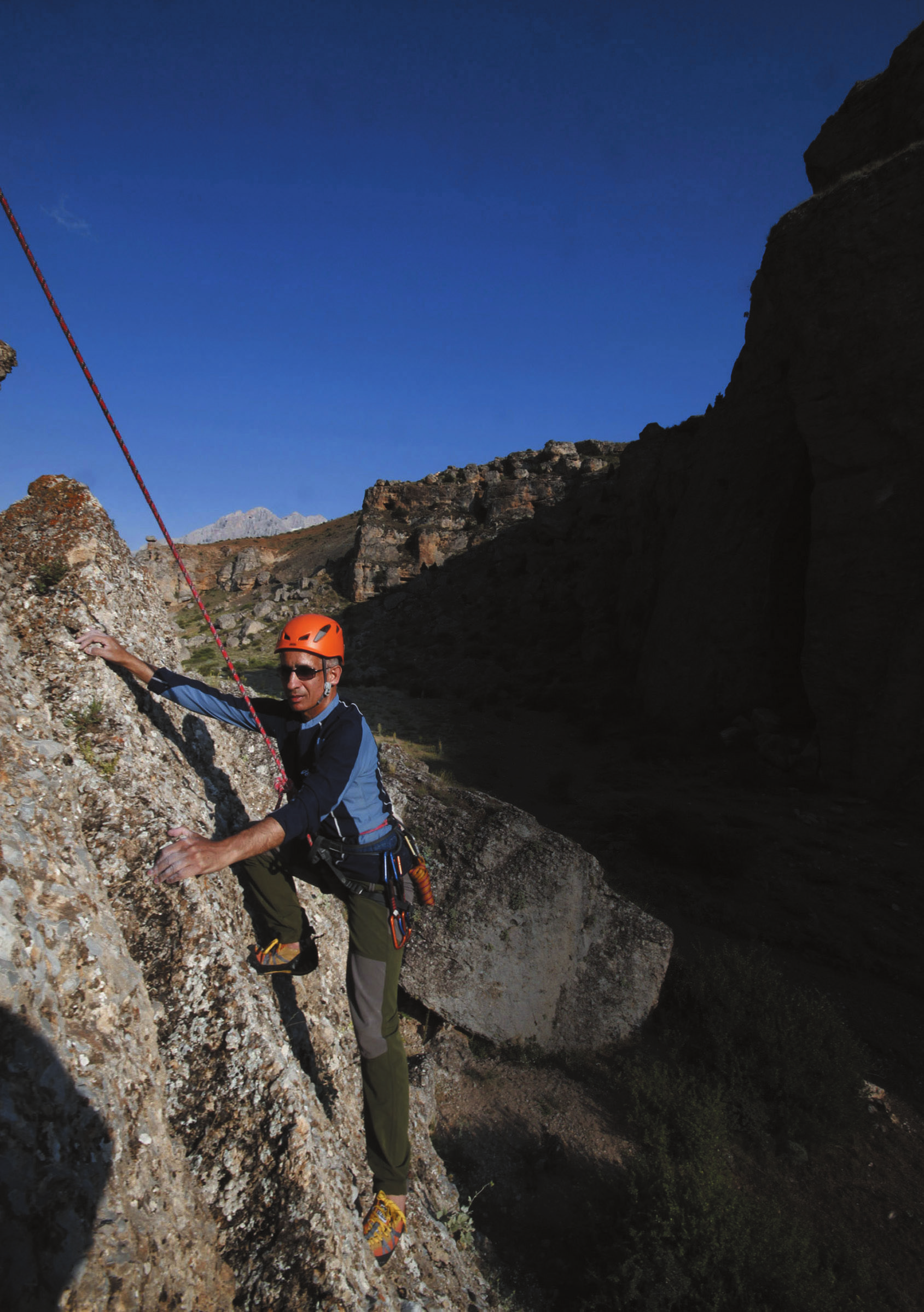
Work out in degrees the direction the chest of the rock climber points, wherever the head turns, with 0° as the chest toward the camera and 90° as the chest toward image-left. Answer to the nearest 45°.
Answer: approximately 45°

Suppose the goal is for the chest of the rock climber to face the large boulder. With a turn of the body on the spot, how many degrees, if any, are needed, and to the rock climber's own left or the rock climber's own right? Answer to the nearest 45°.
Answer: approximately 180°

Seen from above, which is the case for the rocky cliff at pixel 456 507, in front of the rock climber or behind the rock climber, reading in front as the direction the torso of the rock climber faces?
behind

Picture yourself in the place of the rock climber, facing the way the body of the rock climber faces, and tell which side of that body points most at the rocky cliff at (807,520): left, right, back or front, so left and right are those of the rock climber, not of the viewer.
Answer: back
